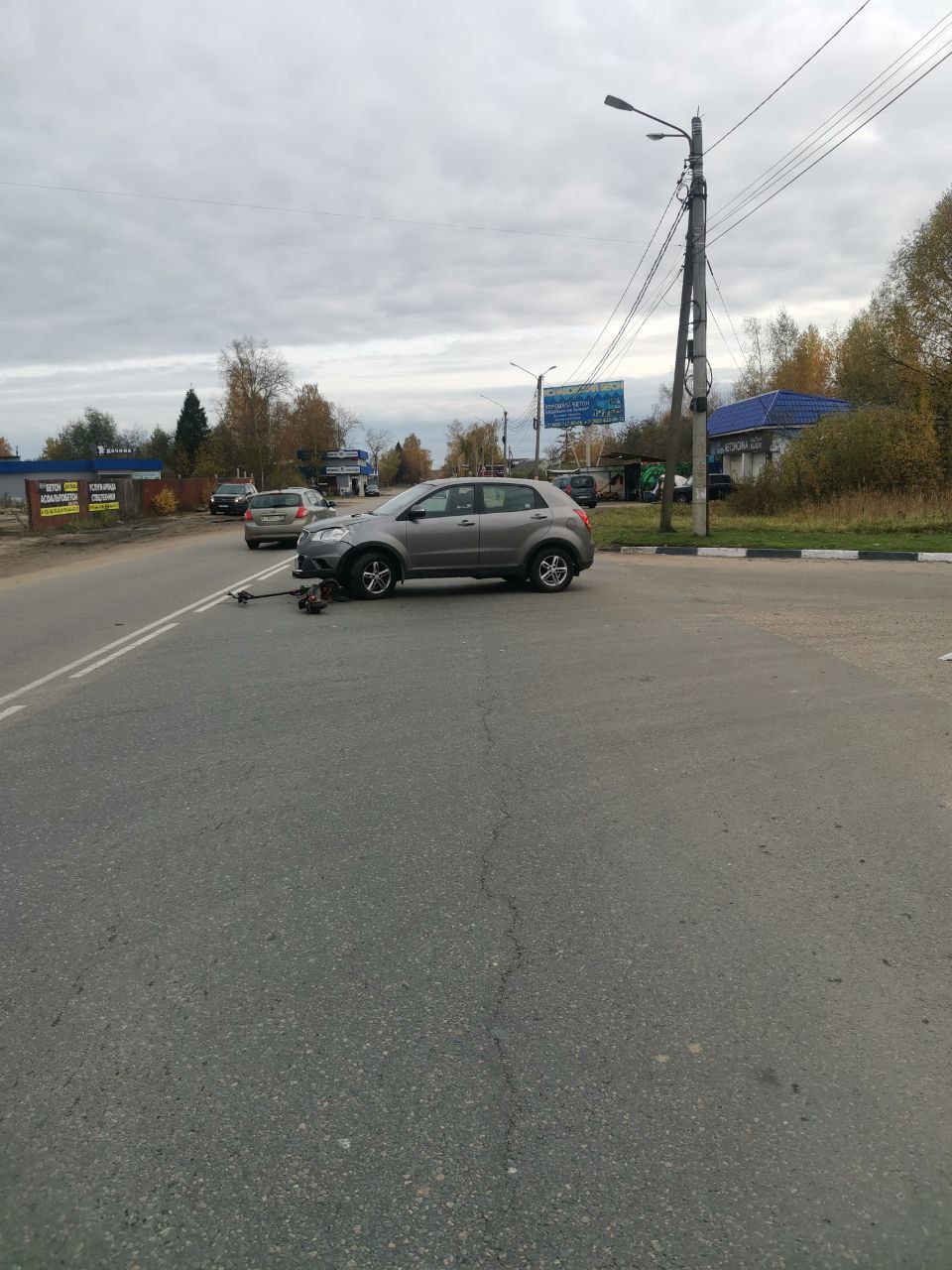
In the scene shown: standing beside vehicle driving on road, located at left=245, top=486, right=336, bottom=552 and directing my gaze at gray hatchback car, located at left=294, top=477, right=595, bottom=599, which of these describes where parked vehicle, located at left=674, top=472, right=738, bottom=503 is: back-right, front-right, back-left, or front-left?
back-left

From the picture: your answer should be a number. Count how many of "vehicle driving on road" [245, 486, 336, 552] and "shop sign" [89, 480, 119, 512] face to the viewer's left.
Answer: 0

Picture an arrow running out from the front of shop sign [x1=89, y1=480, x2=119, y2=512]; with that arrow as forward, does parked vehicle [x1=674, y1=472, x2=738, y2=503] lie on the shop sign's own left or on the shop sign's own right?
on the shop sign's own left

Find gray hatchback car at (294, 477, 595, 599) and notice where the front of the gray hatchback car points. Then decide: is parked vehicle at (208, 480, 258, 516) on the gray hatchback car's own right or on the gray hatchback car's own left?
on the gray hatchback car's own right

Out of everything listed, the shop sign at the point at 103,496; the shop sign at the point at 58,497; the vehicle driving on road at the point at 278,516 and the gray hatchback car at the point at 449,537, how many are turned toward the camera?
2

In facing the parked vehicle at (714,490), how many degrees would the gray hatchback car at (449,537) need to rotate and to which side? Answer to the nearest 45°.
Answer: approximately 90° to its right

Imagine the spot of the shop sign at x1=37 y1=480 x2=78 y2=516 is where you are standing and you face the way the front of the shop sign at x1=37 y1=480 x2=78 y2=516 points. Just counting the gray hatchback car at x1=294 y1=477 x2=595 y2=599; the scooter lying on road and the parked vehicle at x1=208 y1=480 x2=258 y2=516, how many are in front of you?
2

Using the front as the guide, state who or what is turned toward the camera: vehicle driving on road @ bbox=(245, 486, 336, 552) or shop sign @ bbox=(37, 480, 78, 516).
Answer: the shop sign

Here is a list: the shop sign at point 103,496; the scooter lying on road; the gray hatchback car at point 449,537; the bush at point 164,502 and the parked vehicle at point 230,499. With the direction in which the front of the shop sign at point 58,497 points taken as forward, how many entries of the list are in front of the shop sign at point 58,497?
2

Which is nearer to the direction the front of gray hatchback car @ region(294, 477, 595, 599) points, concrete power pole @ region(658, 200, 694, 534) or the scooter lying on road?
the scooter lying on road

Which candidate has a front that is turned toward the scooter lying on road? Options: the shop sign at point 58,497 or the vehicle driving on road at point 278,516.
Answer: the shop sign

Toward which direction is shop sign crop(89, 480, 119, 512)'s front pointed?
toward the camera

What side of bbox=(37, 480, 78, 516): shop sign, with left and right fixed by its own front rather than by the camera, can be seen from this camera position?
front

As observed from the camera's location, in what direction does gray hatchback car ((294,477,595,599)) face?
facing to the left of the viewer

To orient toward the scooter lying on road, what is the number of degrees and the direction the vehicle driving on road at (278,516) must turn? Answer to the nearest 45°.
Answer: approximately 135° to its right

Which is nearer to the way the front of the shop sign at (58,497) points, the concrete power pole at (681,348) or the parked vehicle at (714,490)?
the concrete power pole
